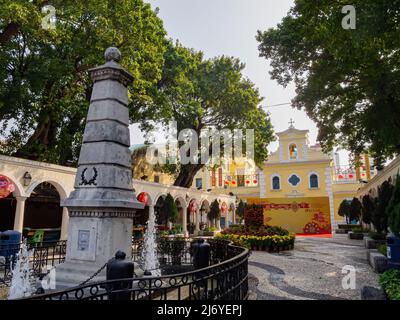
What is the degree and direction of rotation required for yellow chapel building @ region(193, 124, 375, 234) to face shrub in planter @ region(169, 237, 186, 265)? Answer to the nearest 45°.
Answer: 0° — it already faces it

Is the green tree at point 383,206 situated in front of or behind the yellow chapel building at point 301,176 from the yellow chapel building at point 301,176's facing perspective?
in front

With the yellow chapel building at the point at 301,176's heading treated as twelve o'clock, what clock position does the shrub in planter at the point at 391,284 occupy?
The shrub in planter is roughly at 12 o'clock from the yellow chapel building.

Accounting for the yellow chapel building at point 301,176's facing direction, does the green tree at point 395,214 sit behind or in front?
in front

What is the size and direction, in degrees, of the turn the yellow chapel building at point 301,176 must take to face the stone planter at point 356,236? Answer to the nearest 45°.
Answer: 0° — it already faces it

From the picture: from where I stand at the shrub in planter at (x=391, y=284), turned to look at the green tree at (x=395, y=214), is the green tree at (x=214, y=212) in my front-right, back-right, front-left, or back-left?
front-left

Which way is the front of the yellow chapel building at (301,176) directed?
toward the camera

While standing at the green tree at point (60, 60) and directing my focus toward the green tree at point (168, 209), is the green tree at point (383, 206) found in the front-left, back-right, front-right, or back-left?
front-right

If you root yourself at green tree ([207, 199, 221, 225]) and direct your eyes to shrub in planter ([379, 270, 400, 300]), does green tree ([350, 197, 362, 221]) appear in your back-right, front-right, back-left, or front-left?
front-left

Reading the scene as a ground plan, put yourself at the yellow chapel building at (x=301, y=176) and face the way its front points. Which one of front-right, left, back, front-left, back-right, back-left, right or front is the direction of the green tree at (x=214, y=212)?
front-right

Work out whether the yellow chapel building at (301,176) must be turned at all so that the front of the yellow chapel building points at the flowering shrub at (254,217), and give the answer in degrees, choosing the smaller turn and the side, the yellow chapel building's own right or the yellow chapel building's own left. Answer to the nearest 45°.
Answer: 0° — it already faces it

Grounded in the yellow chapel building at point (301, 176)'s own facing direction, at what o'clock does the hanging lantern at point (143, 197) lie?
The hanging lantern is roughly at 1 o'clock from the yellow chapel building.

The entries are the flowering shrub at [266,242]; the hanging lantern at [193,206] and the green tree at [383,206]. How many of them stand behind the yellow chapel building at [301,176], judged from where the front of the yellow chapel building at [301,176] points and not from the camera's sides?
0

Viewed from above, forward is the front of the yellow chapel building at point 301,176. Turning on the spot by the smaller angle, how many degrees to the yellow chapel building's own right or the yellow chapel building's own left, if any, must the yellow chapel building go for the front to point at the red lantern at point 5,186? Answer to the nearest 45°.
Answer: approximately 45° to the yellow chapel building's own right

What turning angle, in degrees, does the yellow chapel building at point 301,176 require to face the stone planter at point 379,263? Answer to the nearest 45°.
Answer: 0° — it already faces it
